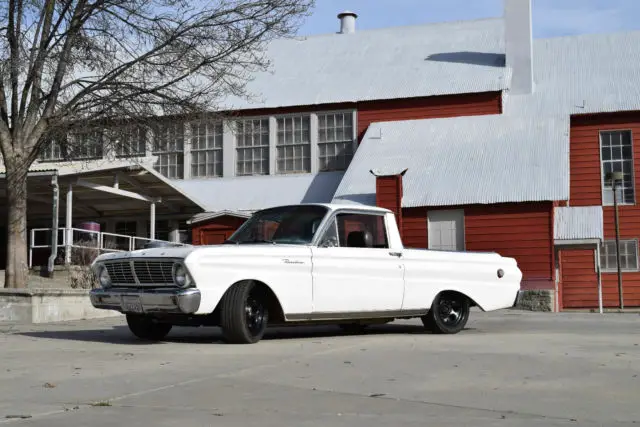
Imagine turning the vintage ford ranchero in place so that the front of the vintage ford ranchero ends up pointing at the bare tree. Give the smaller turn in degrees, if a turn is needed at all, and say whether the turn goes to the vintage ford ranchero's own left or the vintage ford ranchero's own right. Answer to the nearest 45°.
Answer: approximately 90° to the vintage ford ranchero's own right

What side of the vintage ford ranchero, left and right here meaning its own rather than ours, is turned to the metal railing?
right

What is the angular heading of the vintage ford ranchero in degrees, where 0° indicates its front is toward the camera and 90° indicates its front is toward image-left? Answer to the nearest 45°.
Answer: approximately 45°

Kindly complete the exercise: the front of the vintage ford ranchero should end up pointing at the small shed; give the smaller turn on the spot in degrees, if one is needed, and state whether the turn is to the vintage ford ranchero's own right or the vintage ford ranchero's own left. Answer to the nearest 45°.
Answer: approximately 135° to the vintage ford ranchero's own right

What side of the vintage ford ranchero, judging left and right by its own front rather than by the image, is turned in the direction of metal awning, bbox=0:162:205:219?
right

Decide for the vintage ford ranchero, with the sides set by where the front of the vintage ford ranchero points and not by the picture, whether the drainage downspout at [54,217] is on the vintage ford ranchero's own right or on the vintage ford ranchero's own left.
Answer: on the vintage ford ranchero's own right
